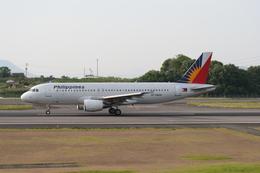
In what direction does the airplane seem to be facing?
to the viewer's left
